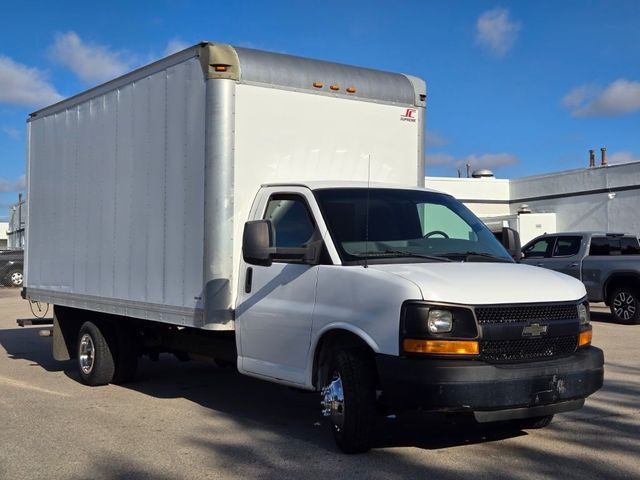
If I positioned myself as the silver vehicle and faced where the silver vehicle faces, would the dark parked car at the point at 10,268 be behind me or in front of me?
in front

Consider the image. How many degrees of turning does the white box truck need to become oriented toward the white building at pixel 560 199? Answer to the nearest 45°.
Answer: approximately 90° to its left

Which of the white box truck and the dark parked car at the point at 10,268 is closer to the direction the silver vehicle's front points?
the dark parked car

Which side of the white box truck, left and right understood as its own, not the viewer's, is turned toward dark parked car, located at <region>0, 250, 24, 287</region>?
back

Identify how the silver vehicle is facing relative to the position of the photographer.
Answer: facing away from the viewer and to the left of the viewer

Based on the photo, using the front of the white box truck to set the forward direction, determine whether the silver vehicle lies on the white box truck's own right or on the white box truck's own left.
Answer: on the white box truck's own left

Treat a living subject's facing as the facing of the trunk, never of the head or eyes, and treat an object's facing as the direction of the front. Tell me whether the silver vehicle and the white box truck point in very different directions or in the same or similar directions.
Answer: very different directions

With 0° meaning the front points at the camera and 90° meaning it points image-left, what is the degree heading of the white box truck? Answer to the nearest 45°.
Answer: approximately 315°
